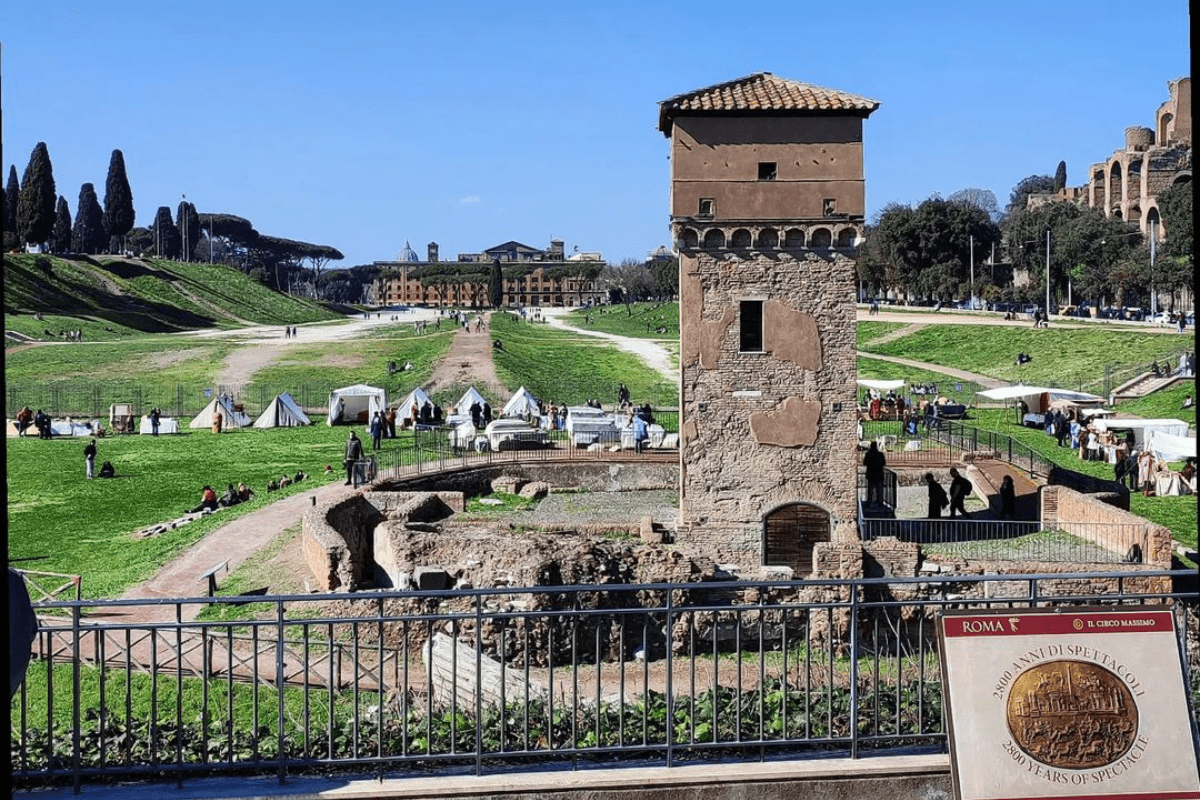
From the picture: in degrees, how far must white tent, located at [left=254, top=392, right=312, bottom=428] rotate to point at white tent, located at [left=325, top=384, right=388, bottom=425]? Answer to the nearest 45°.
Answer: approximately 90° to its left

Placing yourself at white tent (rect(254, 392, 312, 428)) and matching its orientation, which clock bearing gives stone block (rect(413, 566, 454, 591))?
The stone block is roughly at 12 o'clock from the white tent.

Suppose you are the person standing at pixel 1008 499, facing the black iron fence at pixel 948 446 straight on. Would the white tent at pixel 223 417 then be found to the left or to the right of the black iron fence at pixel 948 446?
left

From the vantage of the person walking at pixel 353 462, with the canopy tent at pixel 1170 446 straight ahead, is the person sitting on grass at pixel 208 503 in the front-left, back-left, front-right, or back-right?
back-right

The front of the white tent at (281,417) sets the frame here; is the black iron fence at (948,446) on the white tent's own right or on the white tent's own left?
on the white tent's own left

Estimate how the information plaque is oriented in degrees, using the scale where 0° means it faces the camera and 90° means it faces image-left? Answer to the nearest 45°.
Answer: approximately 0°

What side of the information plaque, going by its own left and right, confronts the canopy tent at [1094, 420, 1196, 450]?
back

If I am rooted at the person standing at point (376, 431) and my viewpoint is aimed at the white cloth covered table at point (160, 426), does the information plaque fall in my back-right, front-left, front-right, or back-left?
back-left

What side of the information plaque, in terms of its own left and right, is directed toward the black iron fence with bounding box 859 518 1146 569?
back

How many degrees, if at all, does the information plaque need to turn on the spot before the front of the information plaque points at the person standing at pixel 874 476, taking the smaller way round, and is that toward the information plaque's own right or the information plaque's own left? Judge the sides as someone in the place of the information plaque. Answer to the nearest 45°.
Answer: approximately 180°
